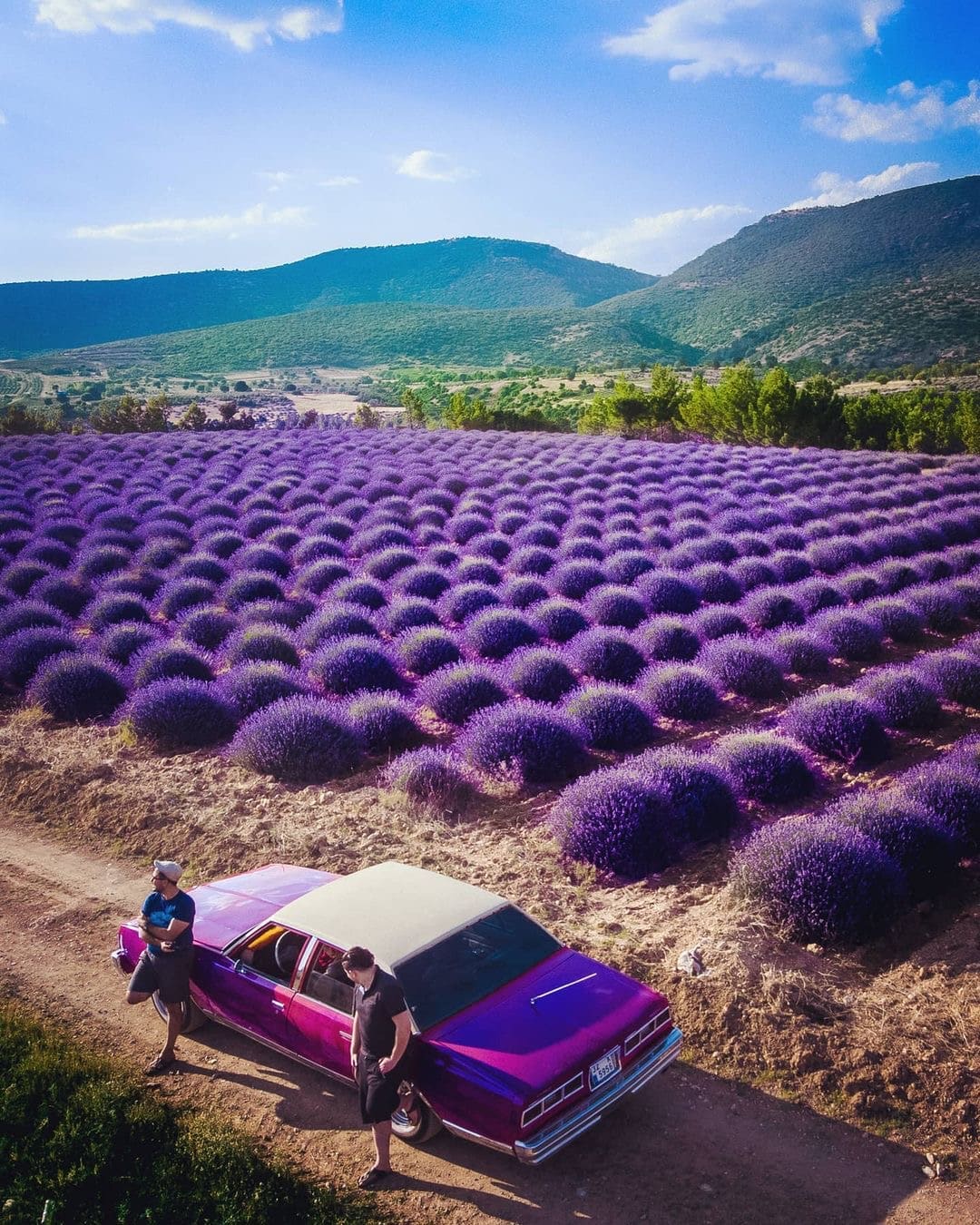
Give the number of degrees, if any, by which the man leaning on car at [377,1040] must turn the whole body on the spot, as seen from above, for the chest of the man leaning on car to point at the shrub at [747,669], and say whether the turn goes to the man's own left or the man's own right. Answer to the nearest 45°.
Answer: approximately 180°

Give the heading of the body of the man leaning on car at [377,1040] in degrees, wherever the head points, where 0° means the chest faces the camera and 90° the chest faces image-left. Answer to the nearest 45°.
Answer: approximately 45°

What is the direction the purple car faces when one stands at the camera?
facing away from the viewer and to the left of the viewer

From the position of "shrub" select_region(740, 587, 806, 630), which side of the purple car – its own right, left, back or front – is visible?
right

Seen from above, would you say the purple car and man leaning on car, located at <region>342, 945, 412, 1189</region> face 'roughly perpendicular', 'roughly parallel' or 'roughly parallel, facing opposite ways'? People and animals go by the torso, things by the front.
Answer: roughly perpendicular

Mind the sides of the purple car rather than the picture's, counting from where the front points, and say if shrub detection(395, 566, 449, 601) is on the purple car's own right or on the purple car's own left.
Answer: on the purple car's own right

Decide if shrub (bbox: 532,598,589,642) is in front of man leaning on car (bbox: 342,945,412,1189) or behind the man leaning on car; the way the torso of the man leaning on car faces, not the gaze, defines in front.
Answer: behind

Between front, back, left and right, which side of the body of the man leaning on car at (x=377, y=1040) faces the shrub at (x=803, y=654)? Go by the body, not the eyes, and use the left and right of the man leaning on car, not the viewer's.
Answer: back
